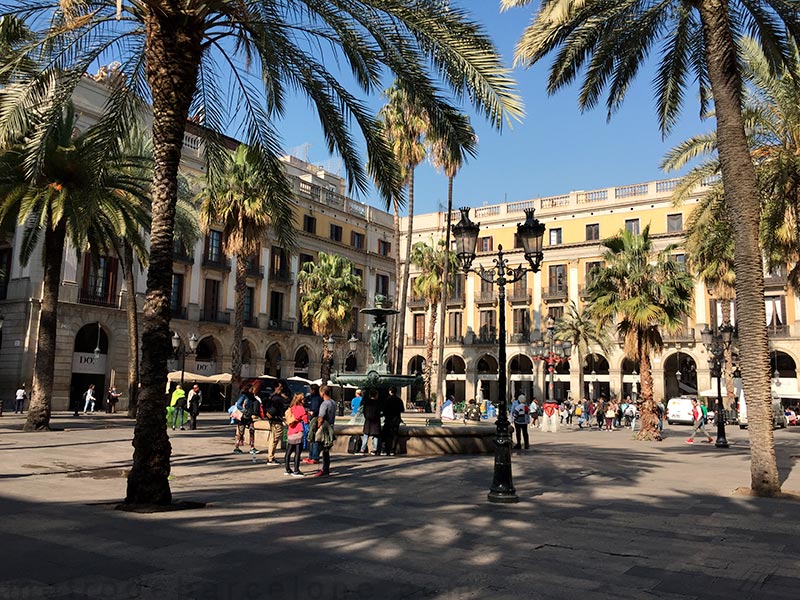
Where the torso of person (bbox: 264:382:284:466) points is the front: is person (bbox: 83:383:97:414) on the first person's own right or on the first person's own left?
on the first person's own left

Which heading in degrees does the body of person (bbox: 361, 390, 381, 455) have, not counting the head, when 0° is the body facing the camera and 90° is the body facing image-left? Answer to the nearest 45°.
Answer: approximately 180°

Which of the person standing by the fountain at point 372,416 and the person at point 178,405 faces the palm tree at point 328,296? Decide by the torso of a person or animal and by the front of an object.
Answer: the person standing by the fountain at point 372,416

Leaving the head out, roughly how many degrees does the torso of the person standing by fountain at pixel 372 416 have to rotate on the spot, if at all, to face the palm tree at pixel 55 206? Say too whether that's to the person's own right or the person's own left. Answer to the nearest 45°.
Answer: approximately 45° to the person's own left

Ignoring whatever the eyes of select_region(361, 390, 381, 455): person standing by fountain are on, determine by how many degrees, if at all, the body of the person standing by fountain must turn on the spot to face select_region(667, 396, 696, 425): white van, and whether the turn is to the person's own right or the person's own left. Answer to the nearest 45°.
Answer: approximately 45° to the person's own right

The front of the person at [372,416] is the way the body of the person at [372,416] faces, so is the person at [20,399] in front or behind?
in front

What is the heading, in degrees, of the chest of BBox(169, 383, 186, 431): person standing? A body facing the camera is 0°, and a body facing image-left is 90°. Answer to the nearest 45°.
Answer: approximately 180°
